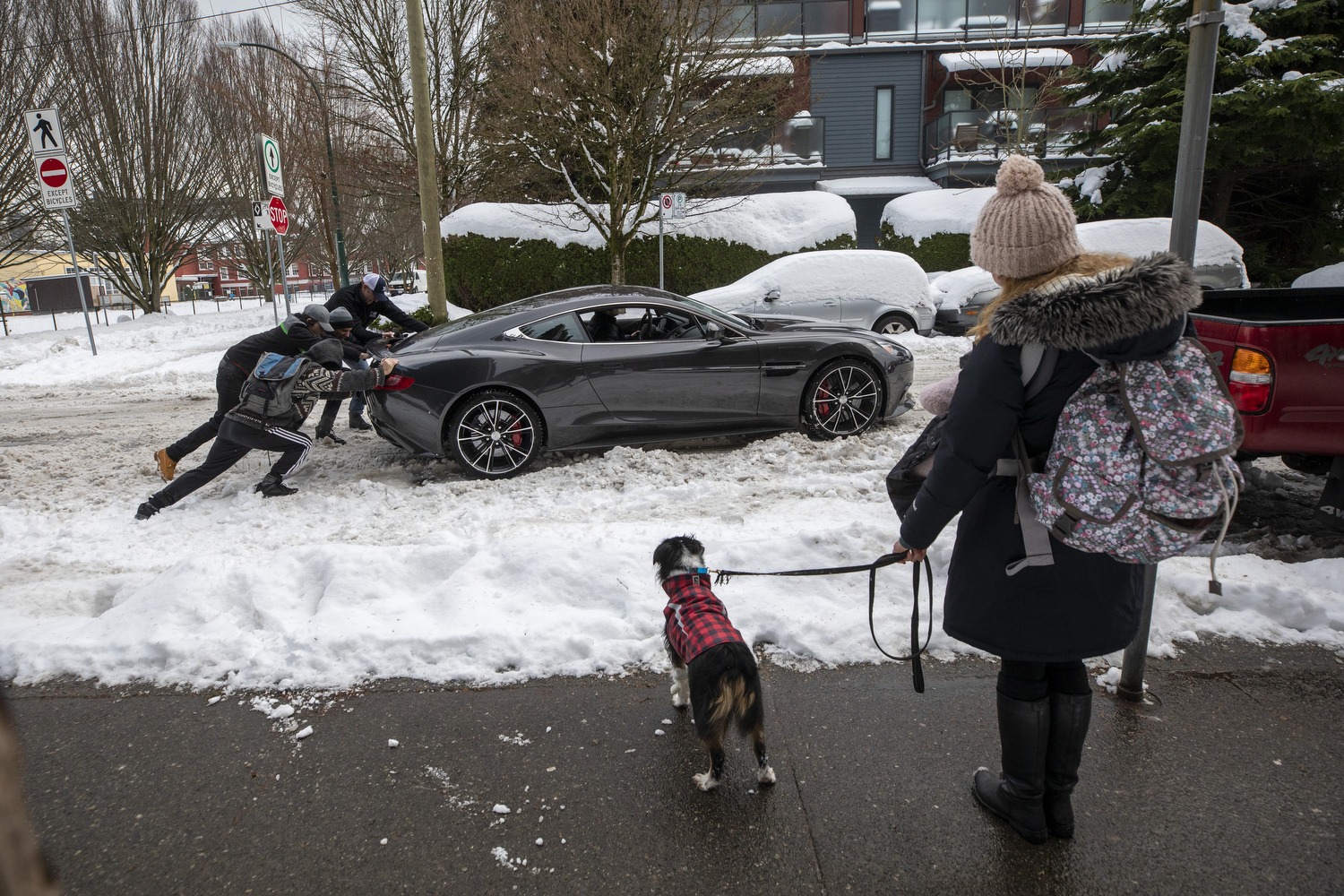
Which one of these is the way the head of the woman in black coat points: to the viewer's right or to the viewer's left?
to the viewer's left

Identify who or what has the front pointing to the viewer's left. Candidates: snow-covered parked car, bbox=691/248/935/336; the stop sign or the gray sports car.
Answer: the snow-covered parked car

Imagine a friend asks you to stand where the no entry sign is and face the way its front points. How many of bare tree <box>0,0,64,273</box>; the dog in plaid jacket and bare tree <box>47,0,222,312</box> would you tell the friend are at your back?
2

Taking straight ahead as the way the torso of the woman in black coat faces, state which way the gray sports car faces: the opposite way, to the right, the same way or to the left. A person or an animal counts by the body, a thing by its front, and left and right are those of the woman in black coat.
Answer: to the right

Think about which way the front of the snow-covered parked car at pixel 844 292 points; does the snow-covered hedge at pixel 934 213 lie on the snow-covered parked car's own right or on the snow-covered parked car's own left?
on the snow-covered parked car's own right

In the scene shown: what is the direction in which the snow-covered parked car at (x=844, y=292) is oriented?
to the viewer's left

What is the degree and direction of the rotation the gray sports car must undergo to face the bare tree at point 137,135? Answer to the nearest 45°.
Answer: approximately 135° to its left

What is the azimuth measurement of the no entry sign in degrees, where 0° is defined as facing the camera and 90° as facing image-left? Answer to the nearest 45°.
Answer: approximately 0°

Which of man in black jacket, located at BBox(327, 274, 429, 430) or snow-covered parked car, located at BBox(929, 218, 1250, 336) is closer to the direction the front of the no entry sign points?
the man in black jacket

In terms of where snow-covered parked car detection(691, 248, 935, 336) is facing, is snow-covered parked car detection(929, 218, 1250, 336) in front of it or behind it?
behind

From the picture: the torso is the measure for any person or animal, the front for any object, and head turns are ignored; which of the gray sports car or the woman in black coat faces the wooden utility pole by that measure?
the woman in black coat

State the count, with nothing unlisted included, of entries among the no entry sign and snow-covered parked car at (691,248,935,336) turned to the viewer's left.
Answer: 1

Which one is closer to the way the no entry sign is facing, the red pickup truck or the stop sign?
the red pickup truck

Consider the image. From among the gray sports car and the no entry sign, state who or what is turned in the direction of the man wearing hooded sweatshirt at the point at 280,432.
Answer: the no entry sign

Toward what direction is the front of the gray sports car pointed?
to the viewer's right
